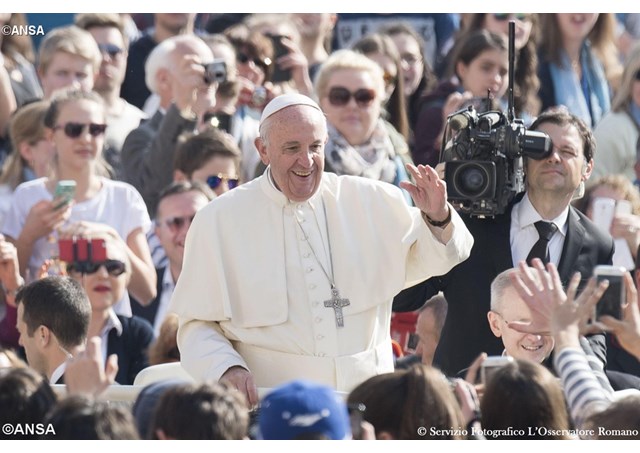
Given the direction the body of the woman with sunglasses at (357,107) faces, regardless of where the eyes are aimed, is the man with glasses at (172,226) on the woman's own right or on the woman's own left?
on the woman's own right

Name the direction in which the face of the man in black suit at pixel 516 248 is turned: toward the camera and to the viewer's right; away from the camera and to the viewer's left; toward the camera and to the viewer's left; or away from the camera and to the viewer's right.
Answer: toward the camera and to the viewer's left

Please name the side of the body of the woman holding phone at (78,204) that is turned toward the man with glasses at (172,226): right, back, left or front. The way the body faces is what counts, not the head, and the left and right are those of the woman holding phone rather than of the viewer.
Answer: left

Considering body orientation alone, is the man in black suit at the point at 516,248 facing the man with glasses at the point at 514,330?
yes

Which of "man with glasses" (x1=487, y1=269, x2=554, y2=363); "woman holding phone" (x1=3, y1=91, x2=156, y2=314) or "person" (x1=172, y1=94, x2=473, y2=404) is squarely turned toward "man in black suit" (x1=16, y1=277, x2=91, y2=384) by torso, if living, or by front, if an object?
the woman holding phone

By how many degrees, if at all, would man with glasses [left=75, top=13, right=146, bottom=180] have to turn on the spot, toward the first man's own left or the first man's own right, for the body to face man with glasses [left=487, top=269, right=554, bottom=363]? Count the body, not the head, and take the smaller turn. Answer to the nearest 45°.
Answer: approximately 45° to the first man's own left

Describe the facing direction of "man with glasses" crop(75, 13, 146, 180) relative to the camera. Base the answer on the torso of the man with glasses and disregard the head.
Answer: toward the camera

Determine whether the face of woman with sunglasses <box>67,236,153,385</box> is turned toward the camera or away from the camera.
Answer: toward the camera

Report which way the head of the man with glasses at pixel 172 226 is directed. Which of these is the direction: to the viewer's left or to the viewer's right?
to the viewer's right

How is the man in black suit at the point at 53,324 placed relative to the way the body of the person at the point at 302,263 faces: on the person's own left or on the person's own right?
on the person's own right

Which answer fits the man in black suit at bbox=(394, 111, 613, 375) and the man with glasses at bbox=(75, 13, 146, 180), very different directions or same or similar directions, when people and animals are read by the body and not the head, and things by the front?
same or similar directions

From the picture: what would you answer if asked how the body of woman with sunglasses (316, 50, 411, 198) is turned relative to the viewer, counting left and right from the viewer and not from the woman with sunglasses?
facing the viewer
